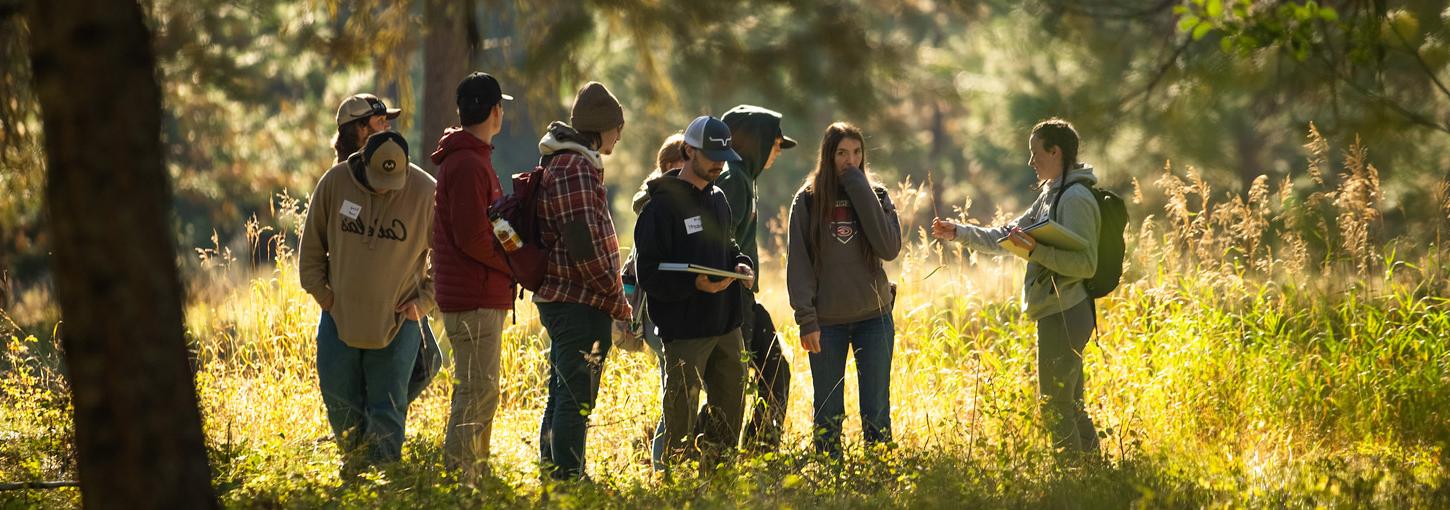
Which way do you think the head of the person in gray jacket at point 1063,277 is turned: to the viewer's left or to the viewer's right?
to the viewer's left

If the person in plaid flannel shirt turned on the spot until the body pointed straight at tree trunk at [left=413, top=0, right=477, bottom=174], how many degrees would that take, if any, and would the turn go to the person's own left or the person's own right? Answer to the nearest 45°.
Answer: approximately 90° to the person's own left

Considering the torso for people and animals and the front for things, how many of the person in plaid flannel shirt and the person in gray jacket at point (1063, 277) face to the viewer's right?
1

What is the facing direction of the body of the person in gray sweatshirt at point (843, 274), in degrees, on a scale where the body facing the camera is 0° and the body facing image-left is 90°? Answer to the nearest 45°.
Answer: approximately 0°

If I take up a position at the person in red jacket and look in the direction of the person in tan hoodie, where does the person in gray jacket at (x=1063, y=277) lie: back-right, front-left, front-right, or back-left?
back-right

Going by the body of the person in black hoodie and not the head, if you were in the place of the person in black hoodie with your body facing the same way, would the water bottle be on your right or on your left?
on your right

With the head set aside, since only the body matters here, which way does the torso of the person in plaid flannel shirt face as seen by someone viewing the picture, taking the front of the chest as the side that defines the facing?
to the viewer's right

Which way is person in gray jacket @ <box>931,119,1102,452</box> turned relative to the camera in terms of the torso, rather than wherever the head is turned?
to the viewer's left

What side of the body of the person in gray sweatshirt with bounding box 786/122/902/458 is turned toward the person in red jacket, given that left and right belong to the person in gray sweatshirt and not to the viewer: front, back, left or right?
right
